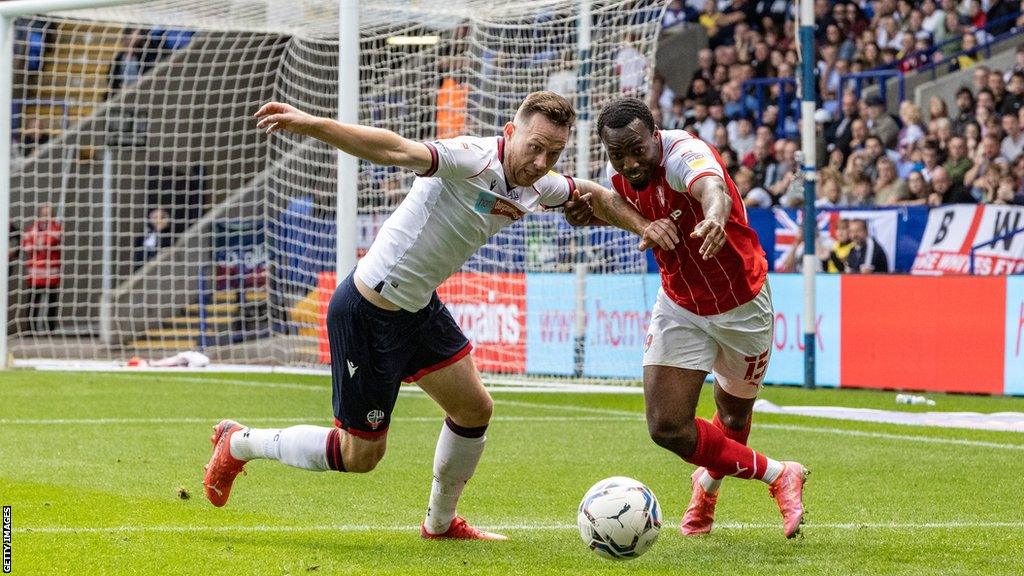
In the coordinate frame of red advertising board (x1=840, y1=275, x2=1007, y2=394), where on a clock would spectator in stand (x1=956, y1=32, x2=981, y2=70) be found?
The spectator in stand is roughly at 6 o'clock from the red advertising board.

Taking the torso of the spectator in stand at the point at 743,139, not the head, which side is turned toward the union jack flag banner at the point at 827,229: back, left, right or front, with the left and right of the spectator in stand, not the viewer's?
front

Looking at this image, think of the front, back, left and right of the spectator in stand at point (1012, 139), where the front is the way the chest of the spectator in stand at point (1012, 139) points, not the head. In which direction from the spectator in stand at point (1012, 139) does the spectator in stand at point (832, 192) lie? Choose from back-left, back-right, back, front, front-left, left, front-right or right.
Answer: front-right

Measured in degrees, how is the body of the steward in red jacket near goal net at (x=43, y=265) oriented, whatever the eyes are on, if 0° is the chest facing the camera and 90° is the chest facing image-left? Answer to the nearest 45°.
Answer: approximately 0°

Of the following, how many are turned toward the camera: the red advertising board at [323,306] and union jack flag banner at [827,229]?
2

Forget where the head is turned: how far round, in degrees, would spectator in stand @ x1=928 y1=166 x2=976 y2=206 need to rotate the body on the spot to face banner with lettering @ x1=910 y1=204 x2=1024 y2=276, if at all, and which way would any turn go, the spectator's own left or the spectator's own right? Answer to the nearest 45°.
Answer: approximately 45° to the spectator's own left

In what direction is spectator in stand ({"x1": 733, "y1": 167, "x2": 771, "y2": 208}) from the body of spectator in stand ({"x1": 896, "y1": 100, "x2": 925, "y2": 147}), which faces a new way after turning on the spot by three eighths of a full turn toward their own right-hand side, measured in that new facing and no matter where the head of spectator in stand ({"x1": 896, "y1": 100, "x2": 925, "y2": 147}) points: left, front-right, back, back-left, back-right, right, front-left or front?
left

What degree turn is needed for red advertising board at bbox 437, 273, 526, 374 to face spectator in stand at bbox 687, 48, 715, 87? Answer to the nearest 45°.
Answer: approximately 135° to its left

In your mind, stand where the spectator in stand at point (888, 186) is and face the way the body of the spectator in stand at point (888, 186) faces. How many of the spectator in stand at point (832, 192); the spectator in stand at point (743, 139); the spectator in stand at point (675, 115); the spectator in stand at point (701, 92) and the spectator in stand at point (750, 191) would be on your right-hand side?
5

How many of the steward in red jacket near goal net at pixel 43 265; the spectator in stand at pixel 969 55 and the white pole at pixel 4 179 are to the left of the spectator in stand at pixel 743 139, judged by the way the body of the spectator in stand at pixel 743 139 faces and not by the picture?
1
